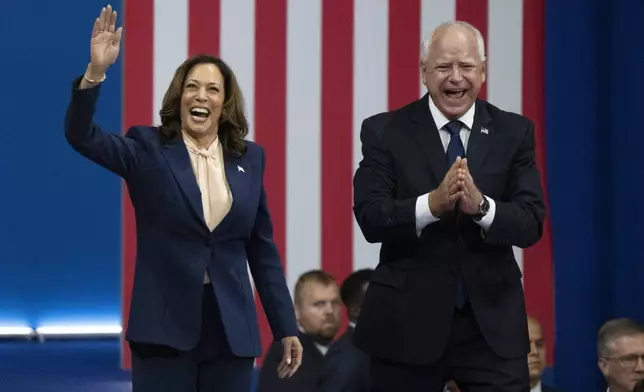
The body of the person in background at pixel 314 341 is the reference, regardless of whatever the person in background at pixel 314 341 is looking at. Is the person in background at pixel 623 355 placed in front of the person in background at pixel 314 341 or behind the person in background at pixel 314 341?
in front

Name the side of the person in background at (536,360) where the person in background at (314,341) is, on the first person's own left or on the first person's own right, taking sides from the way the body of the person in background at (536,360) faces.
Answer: on the first person's own right

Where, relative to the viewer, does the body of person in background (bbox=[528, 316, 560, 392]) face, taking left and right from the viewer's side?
facing the viewer

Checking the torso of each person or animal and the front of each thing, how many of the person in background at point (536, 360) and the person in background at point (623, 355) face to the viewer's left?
0

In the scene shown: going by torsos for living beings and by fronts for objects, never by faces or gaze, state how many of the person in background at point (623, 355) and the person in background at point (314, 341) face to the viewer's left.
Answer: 0

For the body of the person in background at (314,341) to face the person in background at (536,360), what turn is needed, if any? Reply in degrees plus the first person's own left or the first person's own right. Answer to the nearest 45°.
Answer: approximately 45° to the first person's own left

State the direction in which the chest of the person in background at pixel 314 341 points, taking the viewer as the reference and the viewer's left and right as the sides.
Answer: facing the viewer and to the right of the viewer

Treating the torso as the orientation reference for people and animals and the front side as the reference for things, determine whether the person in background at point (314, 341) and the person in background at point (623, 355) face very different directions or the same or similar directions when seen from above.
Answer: same or similar directions
